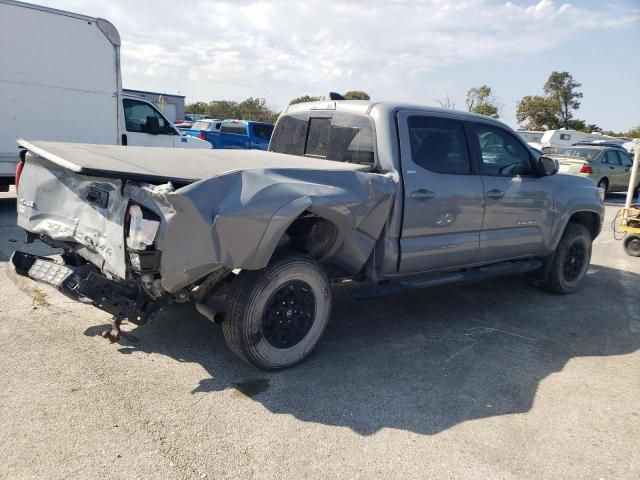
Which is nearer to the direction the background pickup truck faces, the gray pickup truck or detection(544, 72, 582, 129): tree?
the tree

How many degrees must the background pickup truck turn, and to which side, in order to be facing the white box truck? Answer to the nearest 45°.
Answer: approximately 135° to its right

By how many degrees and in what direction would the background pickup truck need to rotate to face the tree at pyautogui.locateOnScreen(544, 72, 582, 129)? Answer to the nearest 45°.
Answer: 0° — it already faces it

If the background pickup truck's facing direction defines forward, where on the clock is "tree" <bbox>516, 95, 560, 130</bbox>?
The tree is roughly at 12 o'clock from the background pickup truck.

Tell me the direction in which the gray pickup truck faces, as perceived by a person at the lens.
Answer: facing away from the viewer and to the right of the viewer

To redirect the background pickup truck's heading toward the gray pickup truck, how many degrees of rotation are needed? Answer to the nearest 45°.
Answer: approximately 135° to its right

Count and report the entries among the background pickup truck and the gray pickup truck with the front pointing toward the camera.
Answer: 0

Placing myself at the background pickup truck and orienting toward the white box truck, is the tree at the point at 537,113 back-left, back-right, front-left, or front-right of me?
back-left

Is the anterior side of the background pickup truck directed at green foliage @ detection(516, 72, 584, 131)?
yes

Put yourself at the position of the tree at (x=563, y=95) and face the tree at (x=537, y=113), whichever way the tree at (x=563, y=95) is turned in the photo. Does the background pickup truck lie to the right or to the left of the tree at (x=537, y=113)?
left

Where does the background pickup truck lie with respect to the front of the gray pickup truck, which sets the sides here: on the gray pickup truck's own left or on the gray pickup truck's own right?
on the gray pickup truck's own left

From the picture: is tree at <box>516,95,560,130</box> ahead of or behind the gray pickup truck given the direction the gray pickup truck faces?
ahead

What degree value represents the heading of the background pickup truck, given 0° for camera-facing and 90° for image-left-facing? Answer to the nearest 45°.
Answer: approximately 225°

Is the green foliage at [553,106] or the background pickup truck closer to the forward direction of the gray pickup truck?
the green foliage
